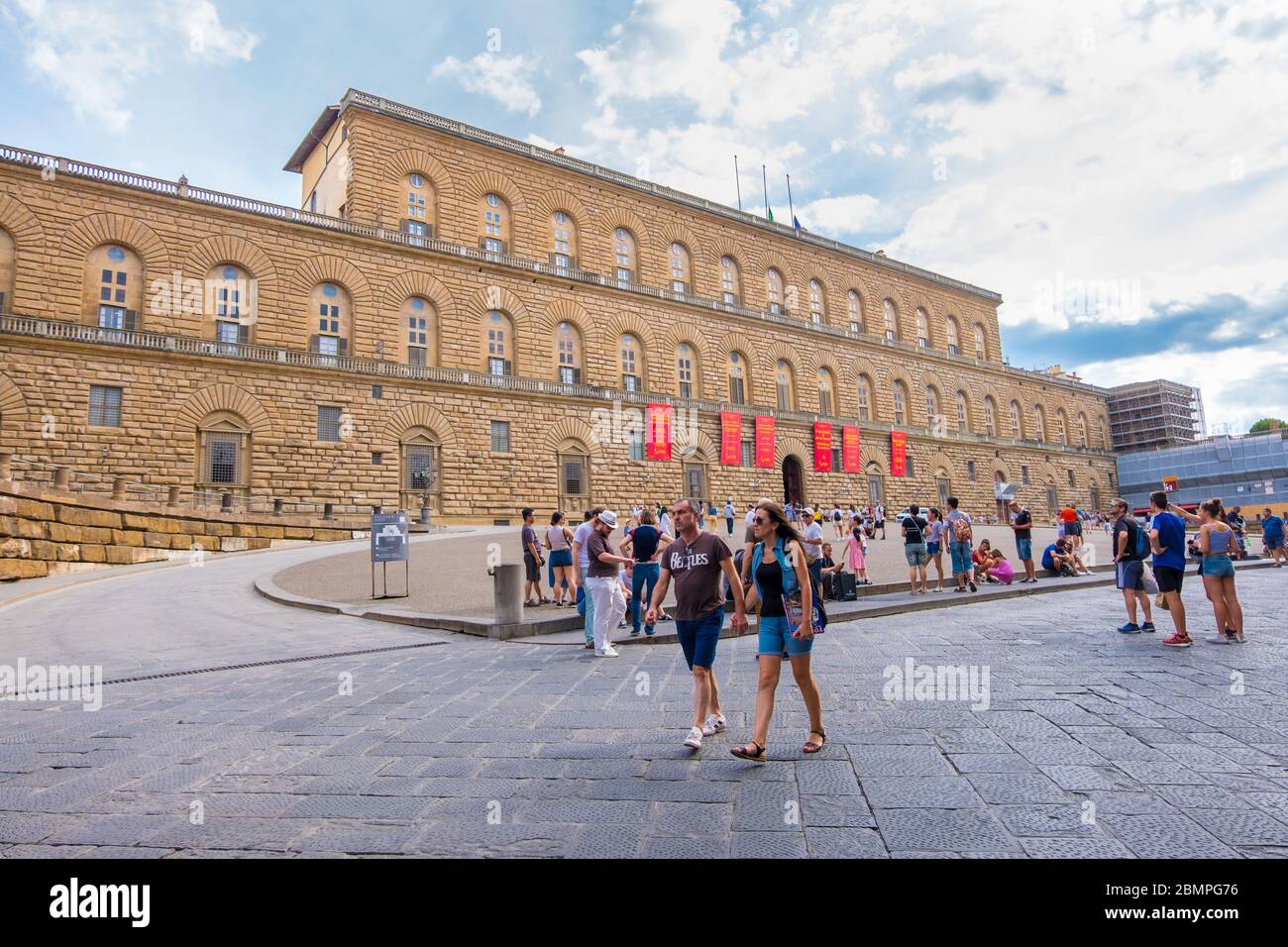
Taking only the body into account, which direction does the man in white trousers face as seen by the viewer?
to the viewer's right

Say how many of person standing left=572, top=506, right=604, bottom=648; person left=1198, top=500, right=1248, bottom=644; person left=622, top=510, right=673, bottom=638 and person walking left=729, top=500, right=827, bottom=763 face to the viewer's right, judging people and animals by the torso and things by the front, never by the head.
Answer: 1

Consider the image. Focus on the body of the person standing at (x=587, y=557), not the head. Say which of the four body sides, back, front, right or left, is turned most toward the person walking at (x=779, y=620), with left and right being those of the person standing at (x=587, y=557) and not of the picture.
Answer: right

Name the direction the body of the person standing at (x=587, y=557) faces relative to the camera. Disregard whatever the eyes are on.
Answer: to the viewer's right

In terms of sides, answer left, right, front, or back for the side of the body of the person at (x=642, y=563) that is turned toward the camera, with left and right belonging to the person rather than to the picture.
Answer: back

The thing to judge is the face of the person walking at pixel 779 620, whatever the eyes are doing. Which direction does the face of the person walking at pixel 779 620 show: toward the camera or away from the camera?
toward the camera

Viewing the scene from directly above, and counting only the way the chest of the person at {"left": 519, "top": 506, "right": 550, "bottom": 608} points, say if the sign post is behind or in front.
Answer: behind

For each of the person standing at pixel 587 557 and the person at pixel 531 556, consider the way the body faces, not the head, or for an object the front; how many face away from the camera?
0

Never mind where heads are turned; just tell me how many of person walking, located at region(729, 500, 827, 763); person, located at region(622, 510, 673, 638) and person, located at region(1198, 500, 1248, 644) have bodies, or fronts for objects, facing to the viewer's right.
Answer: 0

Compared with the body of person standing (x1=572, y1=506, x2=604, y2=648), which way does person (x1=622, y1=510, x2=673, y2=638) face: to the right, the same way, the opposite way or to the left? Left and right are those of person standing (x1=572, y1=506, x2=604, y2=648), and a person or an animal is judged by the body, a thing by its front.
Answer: to the left

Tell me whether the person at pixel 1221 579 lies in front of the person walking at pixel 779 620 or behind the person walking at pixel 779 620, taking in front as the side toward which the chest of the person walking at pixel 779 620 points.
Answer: behind
